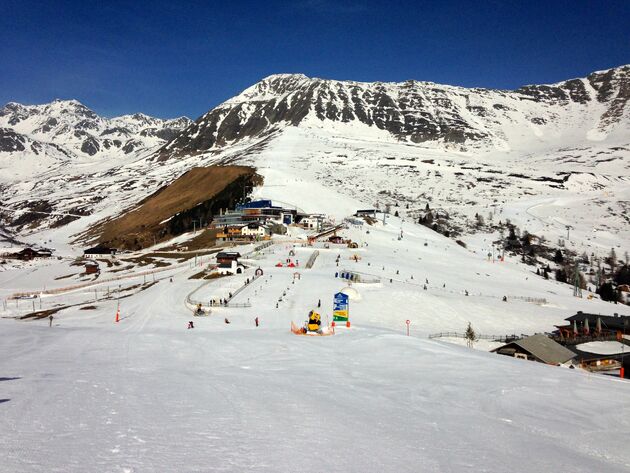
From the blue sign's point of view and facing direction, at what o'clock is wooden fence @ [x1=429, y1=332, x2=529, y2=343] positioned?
The wooden fence is roughly at 8 o'clock from the blue sign.

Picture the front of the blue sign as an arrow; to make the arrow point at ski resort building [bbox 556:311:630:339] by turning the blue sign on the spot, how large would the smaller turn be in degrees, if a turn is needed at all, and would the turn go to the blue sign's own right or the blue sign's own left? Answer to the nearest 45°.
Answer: approximately 135° to the blue sign's own left

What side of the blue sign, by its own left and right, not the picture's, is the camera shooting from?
front

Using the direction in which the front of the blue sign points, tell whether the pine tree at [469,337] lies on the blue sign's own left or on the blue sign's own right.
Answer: on the blue sign's own left
